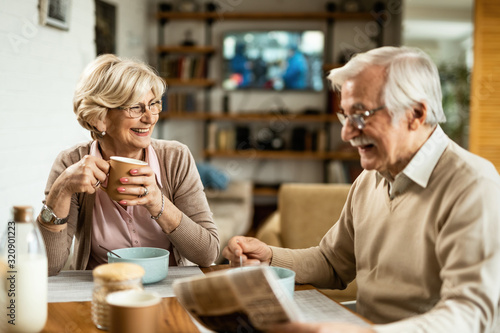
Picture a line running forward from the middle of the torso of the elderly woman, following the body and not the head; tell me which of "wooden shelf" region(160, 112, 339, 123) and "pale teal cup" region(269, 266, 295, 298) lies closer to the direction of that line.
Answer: the pale teal cup

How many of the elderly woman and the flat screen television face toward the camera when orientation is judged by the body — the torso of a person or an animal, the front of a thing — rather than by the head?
2

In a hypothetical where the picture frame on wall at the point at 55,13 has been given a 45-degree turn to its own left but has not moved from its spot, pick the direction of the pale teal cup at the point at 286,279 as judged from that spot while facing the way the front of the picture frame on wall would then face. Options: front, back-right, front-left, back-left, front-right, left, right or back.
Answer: right

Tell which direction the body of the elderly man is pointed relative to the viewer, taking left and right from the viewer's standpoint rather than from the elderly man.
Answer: facing the viewer and to the left of the viewer

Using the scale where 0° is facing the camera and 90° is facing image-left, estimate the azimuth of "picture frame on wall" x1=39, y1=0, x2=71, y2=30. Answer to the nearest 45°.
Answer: approximately 315°

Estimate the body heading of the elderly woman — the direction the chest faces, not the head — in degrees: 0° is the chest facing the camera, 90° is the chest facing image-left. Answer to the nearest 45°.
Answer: approximately 0°

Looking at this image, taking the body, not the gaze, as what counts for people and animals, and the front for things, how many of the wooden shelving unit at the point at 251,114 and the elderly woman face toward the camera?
2

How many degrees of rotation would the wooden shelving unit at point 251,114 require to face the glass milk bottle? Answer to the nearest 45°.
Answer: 0° — it already faces it
